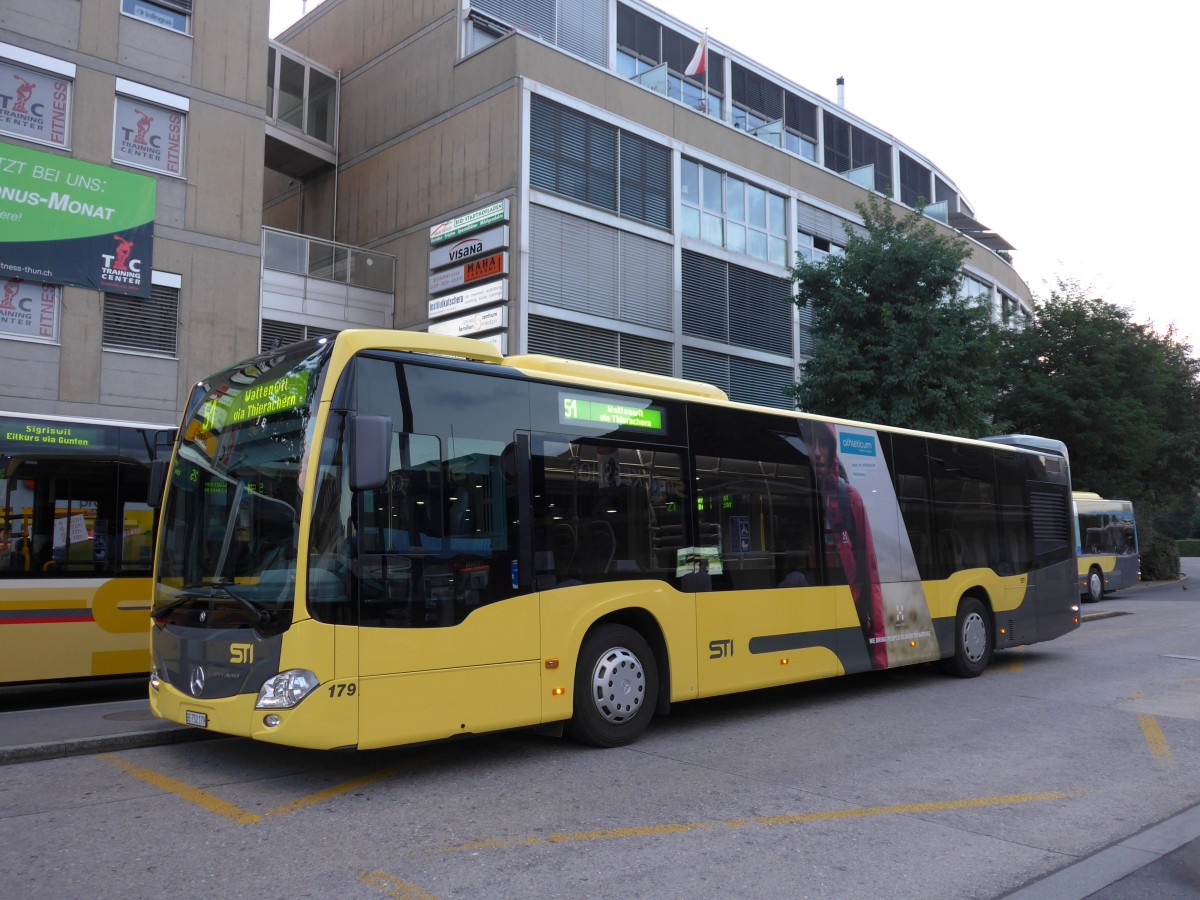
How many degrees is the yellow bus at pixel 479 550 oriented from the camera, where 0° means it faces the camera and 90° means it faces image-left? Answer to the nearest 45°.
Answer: approximately 45°

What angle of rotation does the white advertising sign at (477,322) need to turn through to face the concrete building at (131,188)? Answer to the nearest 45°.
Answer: approximately 45° to its right

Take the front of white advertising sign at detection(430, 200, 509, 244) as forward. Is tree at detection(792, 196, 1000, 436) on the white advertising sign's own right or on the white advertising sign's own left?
on the white advertising sign's own left

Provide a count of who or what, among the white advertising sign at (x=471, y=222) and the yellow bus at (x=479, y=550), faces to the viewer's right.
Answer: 0

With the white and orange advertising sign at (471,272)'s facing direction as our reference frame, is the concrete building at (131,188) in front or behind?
in front

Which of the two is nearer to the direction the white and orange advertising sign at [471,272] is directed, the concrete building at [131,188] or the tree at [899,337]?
the concrete building

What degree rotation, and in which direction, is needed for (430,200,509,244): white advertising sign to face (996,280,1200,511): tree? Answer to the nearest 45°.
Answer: approximately 135° to its left

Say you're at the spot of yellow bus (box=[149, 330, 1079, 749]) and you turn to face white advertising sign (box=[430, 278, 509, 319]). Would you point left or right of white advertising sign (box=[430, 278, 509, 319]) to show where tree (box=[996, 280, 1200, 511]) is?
right

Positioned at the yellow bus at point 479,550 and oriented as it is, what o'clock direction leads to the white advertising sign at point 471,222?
The white advertising sign is roughly at 4 o'clock from the yellow bus.

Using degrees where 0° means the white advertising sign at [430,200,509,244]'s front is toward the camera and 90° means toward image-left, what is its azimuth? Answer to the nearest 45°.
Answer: approximately 45°
